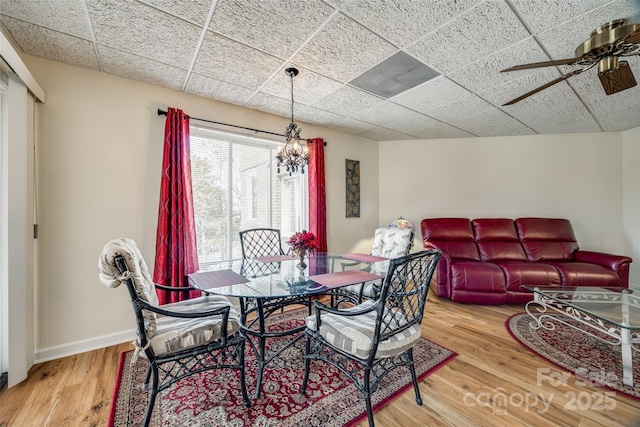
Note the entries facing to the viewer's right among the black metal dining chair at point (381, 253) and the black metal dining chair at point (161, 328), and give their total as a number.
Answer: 1

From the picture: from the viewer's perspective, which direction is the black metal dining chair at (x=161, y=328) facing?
to the viewer's right

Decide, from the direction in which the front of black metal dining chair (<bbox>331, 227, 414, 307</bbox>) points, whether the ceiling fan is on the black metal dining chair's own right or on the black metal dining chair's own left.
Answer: on the black metal dining chair's own left

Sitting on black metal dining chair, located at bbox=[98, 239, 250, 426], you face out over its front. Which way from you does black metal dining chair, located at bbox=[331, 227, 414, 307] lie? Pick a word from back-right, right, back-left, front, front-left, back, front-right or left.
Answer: front

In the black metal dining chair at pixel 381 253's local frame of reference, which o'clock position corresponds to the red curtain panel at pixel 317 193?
The red curtain panel is roughly at 3 o'clock from the black metal dining chair.

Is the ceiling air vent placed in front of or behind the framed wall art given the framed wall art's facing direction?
in front

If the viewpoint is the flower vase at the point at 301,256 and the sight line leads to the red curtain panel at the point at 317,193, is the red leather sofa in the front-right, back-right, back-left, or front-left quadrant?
front-right

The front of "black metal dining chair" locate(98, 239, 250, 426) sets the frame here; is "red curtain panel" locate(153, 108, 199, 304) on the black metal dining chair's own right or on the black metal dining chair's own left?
on the black metal dining chair's own left

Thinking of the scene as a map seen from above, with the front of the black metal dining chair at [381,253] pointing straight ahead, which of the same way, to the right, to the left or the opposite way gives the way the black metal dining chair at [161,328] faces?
the opposite way

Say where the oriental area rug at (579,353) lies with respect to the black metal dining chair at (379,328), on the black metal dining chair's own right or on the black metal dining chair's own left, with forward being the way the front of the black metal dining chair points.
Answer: on the black metal dining chair's own right

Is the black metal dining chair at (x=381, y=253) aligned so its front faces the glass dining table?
yes

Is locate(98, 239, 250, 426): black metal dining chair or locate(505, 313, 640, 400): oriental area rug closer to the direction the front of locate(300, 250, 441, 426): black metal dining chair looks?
the black metal dining chair

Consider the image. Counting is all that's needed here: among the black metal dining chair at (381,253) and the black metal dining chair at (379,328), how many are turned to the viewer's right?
0

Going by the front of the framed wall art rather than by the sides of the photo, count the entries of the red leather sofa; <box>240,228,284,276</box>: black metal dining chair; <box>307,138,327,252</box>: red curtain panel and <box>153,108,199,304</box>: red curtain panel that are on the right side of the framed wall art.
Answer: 3

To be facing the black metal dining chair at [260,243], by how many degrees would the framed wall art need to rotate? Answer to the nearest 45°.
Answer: approximately 90° to its right

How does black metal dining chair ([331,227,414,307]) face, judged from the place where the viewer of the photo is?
facing the viewer and to the left of the viewer

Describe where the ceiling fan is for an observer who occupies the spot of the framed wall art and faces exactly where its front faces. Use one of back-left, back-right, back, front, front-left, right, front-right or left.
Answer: front

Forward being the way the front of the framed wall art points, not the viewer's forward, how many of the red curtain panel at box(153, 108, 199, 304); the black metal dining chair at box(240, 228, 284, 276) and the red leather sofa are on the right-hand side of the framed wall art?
2

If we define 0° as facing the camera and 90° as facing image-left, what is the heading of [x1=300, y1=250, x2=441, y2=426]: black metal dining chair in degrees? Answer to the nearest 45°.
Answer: approximately 135°
